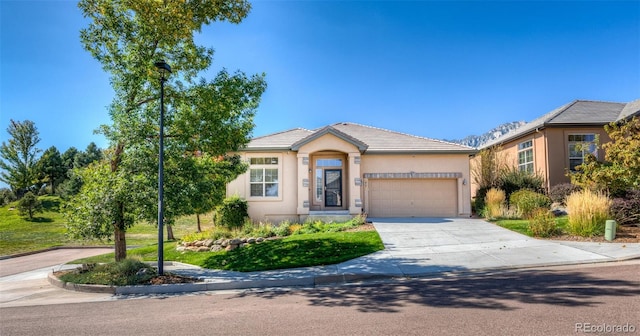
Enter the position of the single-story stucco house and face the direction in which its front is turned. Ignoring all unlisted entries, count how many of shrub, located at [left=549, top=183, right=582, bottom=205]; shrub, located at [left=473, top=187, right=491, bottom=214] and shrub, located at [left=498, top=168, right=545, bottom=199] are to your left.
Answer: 3

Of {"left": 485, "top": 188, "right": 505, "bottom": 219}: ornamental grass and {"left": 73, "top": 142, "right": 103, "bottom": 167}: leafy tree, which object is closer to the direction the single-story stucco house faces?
the ornamental grass

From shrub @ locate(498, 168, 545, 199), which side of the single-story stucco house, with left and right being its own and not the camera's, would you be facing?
left

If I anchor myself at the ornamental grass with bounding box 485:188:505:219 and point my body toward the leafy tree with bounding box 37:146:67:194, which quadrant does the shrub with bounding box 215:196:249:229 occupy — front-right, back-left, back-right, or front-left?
front-left

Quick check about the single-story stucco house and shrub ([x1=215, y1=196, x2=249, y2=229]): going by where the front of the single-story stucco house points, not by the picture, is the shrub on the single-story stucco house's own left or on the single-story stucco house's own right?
on the single-story stucco house's own right

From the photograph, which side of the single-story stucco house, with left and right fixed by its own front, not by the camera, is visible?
front

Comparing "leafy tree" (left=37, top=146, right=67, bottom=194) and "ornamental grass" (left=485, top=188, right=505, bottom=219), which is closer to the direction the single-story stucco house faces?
the ornamental grass

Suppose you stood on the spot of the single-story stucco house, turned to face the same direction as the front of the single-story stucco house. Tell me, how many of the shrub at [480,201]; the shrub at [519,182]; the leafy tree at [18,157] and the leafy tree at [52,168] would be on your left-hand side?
2

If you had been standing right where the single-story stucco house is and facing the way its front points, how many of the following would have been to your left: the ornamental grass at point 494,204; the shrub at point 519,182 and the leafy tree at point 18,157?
2

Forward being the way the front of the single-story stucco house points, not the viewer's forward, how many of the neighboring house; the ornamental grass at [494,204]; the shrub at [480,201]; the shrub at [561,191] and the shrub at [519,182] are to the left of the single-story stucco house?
5

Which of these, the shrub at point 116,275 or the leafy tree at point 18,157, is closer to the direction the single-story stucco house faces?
the shrub

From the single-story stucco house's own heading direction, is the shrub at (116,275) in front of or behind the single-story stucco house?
in front

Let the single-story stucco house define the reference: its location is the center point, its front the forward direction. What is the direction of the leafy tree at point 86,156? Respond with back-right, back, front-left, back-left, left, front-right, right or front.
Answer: back-right

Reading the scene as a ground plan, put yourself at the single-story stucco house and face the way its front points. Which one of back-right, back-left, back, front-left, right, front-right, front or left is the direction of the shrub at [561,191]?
left
